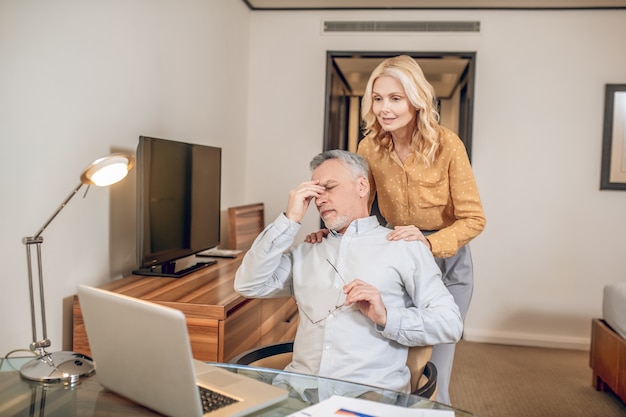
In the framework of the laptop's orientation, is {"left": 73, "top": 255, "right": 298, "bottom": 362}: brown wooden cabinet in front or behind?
in front

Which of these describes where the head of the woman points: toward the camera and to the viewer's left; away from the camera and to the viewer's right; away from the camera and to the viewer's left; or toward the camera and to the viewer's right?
toward the camera and to the viewer's left

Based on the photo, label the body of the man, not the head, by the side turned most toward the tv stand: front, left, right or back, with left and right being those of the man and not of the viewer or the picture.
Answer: right

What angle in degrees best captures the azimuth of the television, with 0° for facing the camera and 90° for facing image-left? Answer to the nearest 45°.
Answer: approximately 315°

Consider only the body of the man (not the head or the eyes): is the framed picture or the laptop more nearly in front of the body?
the laptop

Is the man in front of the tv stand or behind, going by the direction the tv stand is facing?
in front
